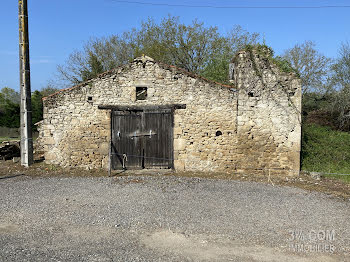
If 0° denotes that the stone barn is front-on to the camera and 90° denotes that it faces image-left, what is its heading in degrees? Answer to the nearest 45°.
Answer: approximately 0°

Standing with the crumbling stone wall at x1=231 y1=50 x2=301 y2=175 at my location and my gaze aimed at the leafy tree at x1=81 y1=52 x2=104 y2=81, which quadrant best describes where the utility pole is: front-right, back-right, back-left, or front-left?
front-left

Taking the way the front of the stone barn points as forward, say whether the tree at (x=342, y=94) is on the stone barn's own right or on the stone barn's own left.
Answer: on the stone barn's own left

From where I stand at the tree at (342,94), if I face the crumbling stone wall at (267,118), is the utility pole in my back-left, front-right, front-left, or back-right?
front-right

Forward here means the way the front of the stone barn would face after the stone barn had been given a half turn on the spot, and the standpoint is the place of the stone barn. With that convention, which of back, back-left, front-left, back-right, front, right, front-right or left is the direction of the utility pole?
left

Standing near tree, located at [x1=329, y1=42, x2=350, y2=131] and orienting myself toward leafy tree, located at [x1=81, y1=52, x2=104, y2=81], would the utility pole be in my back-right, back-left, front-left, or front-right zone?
front-left
